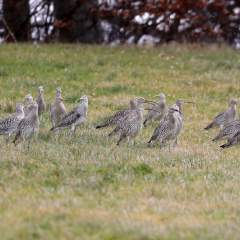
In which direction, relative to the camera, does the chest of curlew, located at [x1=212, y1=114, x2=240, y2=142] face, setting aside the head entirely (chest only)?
to the viewer's right

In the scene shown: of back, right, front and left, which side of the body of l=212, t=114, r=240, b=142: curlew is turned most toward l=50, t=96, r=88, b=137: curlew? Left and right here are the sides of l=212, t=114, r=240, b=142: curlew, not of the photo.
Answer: back

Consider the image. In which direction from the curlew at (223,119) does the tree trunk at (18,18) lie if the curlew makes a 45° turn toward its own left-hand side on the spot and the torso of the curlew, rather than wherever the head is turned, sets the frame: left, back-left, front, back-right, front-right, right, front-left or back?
left

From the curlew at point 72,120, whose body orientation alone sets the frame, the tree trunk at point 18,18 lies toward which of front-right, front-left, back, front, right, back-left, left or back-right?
left

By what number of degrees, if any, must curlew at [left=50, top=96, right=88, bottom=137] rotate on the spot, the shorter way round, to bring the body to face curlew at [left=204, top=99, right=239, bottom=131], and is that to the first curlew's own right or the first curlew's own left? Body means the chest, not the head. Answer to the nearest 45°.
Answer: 0° — it already faces it

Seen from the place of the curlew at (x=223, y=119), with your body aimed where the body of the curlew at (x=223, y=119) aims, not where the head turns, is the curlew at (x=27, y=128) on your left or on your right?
on your right

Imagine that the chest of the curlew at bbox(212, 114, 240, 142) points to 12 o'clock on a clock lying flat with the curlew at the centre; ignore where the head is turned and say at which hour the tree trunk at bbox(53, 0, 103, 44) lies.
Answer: The tree trunk is roughly at 8 o'clock from the curlew.

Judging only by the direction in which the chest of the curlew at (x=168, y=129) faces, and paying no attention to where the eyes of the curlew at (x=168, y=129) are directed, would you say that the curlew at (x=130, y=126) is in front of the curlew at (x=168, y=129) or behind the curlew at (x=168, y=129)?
behind

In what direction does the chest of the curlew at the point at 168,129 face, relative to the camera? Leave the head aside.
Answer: to the viewer's right

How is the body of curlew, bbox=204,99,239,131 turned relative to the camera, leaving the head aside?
to the viewer's right

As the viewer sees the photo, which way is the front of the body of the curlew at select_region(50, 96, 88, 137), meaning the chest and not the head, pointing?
to the viewer's right
